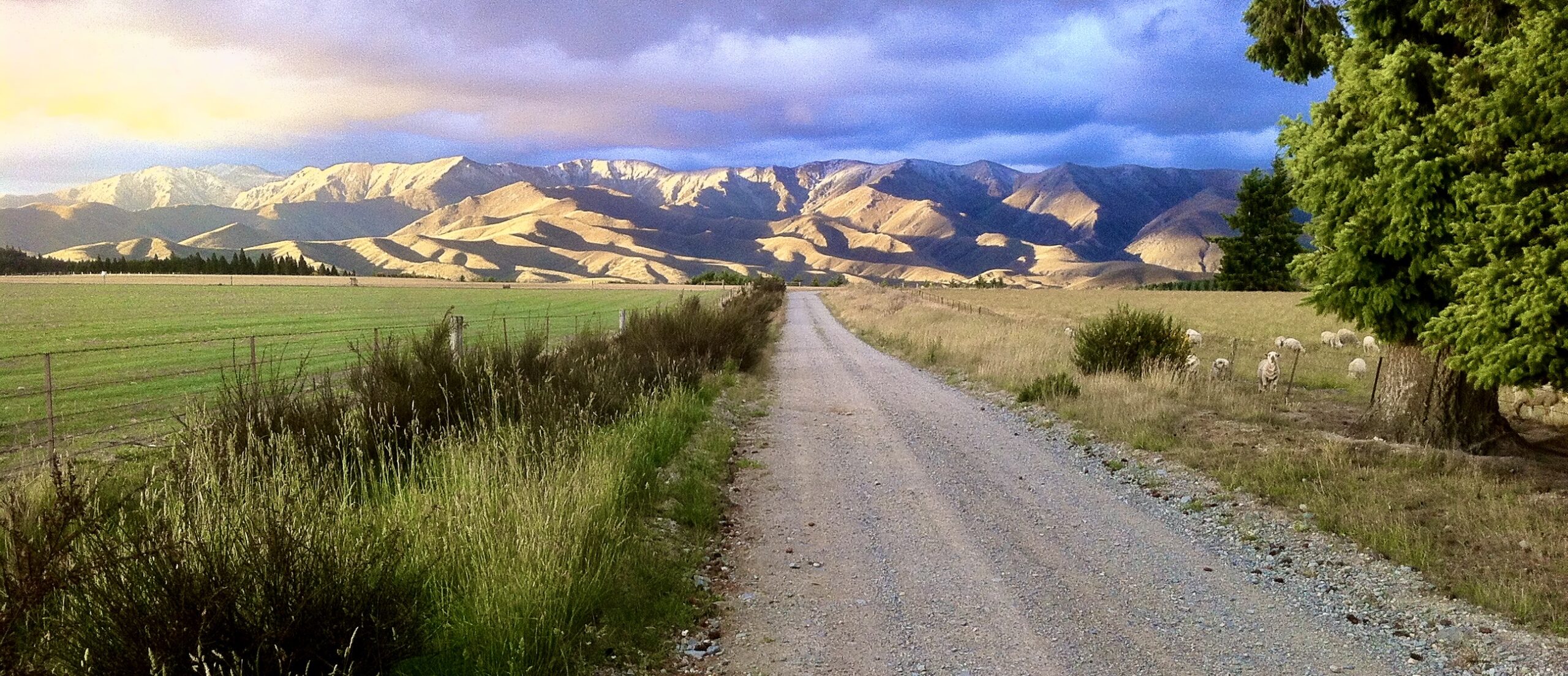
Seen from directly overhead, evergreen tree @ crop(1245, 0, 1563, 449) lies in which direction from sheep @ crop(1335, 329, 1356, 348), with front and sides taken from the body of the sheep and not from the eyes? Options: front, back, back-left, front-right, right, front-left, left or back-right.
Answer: left

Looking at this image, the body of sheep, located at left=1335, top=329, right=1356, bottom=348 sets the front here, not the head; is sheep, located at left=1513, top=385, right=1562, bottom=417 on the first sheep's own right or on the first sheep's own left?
on the first sheep's own left
